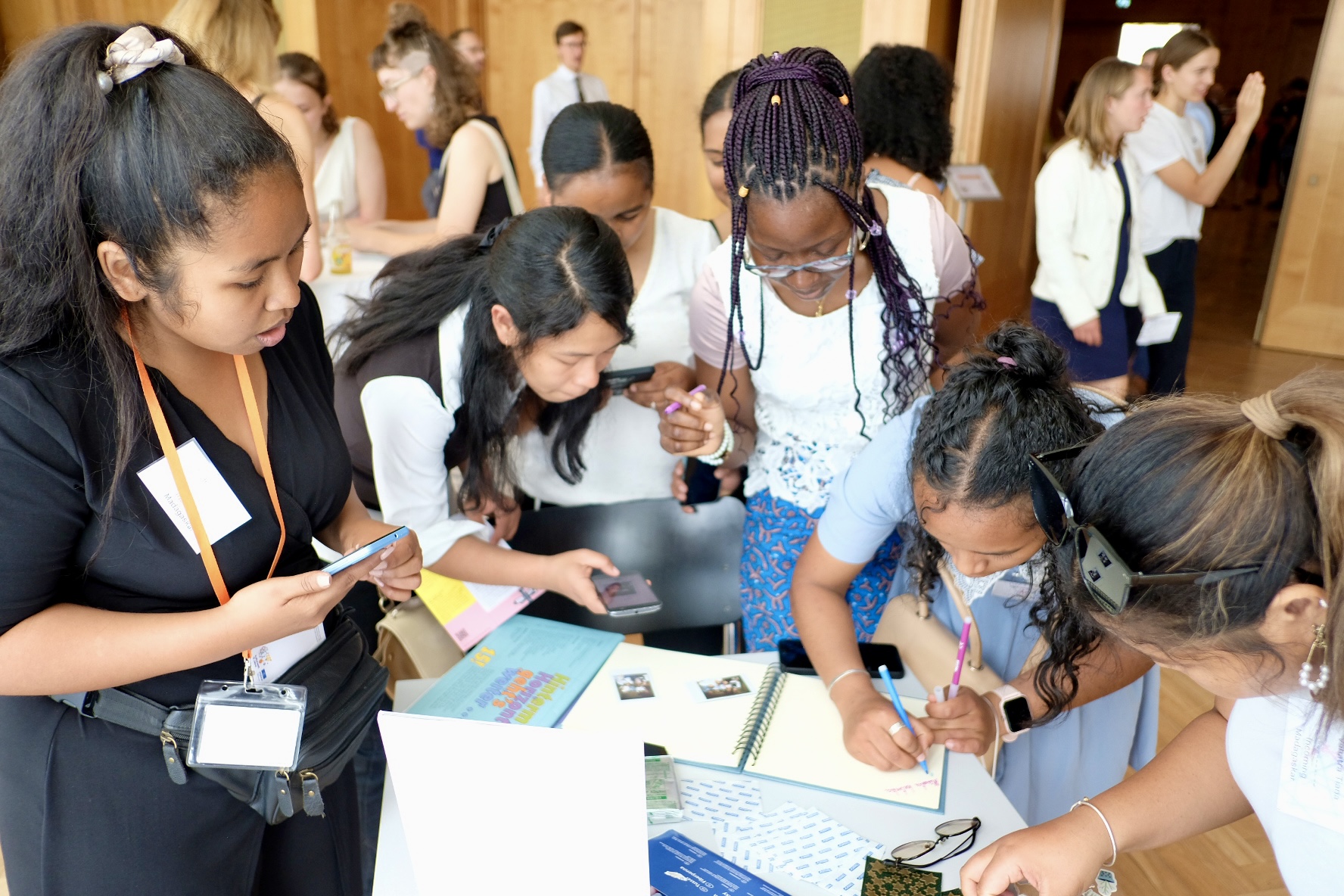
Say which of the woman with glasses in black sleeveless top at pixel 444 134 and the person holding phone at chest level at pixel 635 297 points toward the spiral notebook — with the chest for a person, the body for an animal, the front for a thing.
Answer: the person holding phone at chest level

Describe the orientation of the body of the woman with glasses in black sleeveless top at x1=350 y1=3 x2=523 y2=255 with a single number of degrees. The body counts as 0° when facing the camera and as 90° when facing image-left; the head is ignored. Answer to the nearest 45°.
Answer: approximately 90°

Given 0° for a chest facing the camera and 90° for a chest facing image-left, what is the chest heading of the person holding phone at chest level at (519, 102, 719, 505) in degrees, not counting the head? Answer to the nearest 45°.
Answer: approximately 0°

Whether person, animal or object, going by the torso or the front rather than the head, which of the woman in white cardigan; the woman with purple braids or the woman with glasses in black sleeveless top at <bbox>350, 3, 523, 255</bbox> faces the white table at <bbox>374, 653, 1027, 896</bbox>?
the woman with purple braids

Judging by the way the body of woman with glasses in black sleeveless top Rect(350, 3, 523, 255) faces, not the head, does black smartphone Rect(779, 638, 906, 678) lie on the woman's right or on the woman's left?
on the woman's left

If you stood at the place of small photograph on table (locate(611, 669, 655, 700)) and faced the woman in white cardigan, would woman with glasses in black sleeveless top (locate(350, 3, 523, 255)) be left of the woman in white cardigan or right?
left

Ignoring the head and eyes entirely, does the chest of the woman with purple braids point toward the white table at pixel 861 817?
yes
